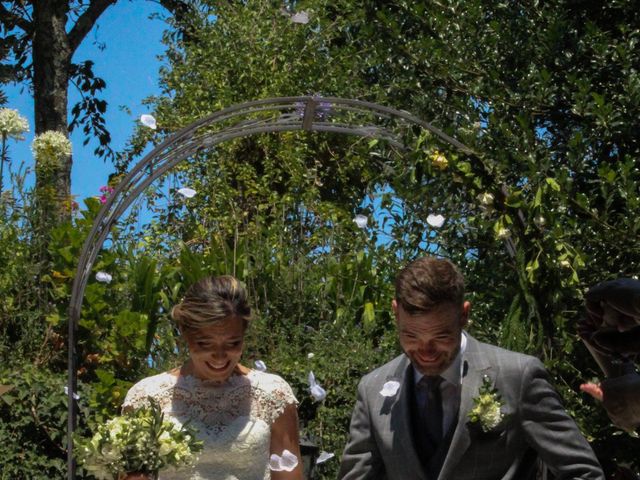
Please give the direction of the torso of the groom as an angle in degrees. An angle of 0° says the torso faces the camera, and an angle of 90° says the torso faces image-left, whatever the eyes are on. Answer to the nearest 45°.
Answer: approximately 0°

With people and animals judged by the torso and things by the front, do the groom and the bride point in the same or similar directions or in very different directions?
same or similar directions

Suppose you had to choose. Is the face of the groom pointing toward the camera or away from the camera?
toward the camera

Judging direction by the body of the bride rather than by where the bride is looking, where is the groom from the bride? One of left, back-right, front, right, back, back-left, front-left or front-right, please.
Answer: front-left

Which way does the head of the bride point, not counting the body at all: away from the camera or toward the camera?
toward the camera

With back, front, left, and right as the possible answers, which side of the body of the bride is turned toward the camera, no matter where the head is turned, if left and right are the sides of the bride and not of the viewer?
front

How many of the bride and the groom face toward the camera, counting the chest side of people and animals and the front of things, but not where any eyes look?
2
